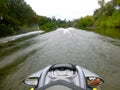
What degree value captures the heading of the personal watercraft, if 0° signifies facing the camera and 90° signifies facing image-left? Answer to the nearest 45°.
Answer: approximately 180°
